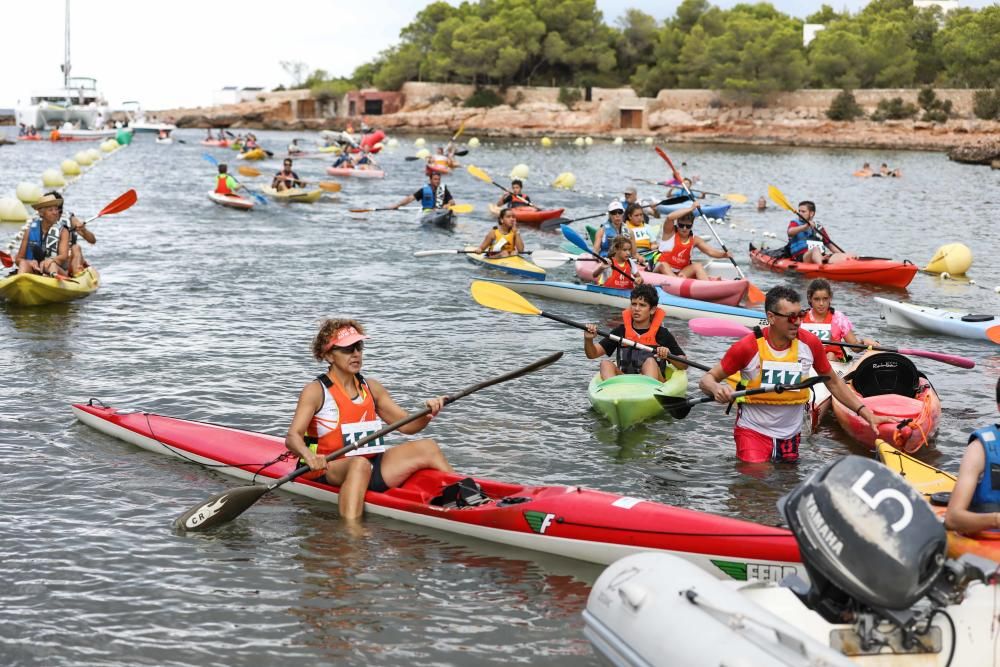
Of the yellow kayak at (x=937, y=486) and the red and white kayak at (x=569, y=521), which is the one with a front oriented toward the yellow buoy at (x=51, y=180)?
the yellow kayak

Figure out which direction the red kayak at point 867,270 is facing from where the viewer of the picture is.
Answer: facing to the right of the viewer

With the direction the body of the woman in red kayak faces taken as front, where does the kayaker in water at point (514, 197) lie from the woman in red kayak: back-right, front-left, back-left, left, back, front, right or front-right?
back-left

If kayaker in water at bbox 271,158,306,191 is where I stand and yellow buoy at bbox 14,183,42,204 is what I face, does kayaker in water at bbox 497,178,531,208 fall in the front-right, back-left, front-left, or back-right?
back-left

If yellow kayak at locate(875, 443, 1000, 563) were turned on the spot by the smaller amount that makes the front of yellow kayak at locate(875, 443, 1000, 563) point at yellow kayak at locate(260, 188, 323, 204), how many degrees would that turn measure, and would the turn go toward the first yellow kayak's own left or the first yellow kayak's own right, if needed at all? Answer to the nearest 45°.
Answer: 0° — it already faces it

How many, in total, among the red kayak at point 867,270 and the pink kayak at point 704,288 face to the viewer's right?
2

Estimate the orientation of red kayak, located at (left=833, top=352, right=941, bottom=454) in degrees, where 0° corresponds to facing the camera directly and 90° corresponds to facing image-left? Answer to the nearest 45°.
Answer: approximately 0°

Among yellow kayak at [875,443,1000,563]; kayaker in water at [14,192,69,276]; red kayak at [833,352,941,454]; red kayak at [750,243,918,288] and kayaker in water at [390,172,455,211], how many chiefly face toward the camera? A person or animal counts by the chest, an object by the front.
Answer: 3

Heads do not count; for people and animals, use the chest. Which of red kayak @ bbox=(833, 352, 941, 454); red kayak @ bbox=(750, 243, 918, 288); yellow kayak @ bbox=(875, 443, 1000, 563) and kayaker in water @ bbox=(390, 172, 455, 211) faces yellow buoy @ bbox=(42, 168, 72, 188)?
the yellow kayak

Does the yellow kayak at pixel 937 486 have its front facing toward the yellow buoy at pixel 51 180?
yes
